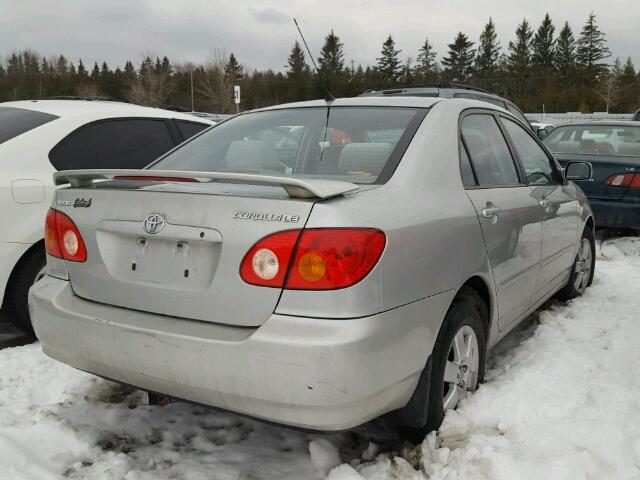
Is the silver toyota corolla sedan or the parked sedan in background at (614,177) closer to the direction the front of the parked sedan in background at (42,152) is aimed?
the parked sedan in background

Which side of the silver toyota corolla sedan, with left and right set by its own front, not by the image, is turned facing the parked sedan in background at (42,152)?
left

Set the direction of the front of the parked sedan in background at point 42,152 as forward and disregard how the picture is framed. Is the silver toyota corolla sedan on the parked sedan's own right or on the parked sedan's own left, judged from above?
on the parked sedan's own right

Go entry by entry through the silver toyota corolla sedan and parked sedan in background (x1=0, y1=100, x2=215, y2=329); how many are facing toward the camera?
0

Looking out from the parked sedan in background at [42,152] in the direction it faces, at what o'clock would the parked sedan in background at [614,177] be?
the parked sedan in background at [614,177] is roughly at 1 o'clock from the parked sedan in background at [42,152].

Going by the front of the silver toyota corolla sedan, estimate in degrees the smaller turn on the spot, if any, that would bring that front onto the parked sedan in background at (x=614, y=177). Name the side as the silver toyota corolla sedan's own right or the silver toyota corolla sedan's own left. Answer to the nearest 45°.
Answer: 0° — it already faces it

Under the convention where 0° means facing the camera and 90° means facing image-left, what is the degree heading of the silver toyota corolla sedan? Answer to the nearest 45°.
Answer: approximately 225°
